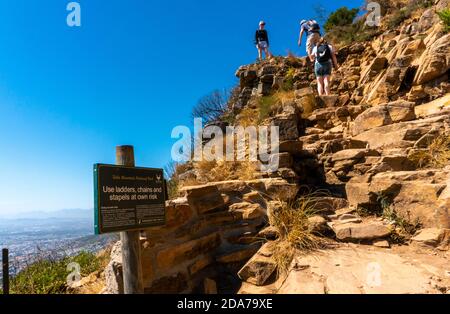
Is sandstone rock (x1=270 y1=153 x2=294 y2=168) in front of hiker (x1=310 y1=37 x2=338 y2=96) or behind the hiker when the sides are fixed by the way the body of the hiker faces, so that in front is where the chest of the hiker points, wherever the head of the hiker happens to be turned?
behind

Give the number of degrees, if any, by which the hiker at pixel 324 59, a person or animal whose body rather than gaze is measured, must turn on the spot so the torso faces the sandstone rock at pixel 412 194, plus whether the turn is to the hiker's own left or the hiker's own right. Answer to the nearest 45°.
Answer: approximately 180°

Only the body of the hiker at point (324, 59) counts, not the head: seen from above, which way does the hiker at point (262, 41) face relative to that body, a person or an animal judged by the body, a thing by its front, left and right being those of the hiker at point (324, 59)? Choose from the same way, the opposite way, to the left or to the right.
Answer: the opposite way

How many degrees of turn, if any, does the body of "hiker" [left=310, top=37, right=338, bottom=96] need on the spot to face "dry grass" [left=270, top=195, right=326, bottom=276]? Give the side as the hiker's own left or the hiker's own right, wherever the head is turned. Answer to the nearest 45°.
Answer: approximately 180°

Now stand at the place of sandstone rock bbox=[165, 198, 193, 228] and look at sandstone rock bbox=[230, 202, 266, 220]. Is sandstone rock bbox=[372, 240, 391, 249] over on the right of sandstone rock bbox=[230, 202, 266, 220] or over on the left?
right

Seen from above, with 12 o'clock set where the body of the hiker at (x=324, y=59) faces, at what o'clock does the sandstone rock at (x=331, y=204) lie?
The sandstone rock is roughly at 6 o'clock from the hiker.

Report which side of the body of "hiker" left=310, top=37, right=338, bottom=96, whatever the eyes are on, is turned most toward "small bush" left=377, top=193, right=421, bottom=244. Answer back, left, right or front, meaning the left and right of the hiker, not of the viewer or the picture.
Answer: back

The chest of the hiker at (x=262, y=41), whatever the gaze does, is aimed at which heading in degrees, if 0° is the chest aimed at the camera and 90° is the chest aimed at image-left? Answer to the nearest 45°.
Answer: approximately 0°

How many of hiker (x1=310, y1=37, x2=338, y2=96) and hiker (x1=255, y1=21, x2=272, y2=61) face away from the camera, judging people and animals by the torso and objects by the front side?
1

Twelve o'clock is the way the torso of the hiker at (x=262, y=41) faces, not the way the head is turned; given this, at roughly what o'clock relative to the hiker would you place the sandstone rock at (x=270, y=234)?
The sandstone rock is roughly at 12 o'clock from the hiker.

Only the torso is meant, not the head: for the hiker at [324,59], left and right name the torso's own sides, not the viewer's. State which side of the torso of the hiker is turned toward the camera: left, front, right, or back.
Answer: back

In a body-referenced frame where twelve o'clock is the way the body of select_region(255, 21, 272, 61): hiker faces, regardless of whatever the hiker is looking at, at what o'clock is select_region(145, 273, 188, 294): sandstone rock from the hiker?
The sandstone rock is roughly at 12 o'clock from the hiker.

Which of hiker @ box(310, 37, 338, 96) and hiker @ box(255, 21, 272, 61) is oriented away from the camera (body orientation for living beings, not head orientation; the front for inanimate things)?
hiker @ box(310, 37, 338, 96)
